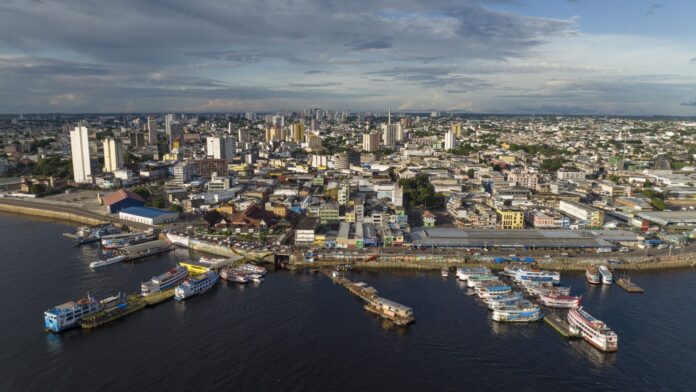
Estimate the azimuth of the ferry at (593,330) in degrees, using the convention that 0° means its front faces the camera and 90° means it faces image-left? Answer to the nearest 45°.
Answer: approximately 135°

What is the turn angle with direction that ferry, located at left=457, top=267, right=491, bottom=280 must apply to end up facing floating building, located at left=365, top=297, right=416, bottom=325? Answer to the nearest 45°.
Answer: approximately 45° to its left

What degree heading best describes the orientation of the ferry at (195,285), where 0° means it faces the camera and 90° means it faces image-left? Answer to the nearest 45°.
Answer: approximately 225°

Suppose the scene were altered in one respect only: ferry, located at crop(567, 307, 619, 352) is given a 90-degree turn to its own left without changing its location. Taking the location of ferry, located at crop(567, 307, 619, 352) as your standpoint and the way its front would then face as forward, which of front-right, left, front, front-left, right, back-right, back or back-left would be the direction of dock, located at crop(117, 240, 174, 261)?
front-right
